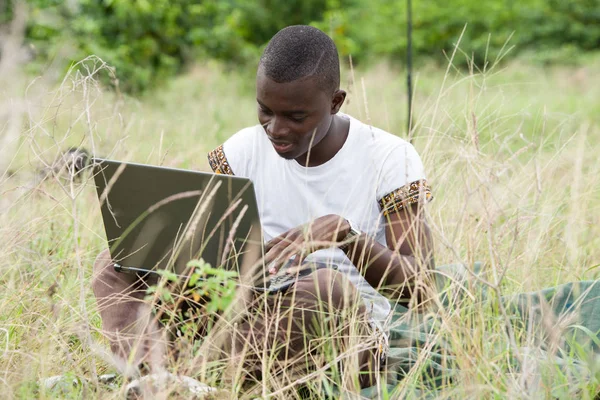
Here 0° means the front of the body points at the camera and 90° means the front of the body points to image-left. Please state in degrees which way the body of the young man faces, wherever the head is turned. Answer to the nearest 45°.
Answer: approximately 45°
